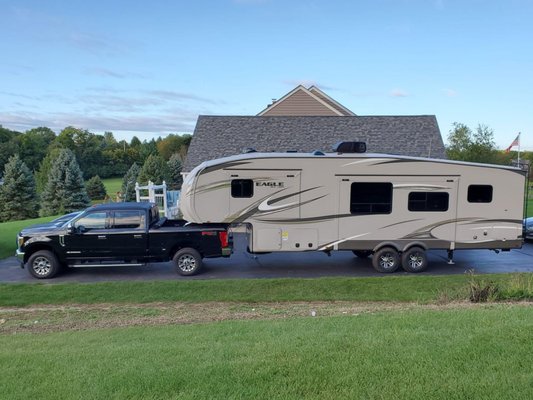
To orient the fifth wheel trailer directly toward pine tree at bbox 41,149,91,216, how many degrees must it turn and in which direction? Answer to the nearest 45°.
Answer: approximately 45° to its right

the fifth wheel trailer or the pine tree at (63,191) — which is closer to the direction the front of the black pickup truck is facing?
the pine tree

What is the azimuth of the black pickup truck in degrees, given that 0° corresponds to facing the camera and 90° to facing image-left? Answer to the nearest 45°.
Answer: approximately 90°

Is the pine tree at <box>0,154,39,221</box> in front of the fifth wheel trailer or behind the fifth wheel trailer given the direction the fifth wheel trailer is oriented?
in front

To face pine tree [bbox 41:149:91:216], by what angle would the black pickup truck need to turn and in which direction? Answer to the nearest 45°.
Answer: approximately 90° to its right

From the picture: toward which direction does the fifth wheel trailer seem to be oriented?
to the viewer's left

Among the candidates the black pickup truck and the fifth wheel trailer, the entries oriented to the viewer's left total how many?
2

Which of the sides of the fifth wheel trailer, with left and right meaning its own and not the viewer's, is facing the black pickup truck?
front
